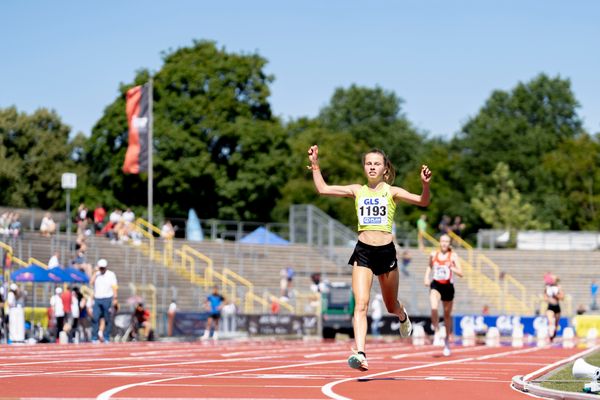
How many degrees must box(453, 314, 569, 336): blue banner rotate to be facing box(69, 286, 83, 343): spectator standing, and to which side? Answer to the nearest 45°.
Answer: approximately 45° to its right

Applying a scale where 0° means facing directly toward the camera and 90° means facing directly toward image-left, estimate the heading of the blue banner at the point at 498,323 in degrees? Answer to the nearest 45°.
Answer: approximately 0°

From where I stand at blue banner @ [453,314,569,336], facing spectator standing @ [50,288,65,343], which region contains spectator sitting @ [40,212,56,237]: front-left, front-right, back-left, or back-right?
front-right

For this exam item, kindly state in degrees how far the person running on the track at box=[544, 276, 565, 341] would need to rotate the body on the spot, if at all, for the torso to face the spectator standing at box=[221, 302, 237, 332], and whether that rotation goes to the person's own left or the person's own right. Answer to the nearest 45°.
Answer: approximately 135° to the person's own right

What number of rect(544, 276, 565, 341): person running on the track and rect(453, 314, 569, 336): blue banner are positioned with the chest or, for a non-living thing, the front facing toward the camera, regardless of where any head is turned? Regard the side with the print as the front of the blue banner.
2

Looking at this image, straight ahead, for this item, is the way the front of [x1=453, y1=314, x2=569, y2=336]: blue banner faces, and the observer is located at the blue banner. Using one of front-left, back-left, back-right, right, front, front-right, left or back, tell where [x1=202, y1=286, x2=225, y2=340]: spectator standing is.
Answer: front-right

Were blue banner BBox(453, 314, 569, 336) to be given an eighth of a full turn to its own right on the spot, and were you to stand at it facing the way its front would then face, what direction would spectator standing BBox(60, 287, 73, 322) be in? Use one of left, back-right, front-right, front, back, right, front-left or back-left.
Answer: front

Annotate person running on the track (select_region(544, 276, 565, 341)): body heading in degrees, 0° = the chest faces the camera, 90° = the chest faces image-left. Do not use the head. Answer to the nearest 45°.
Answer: approximately 0°

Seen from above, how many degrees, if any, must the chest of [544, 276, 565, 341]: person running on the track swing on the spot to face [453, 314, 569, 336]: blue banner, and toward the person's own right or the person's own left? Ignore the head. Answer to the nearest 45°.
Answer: approximately 180°

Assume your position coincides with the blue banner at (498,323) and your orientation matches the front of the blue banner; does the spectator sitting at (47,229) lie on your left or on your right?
on your right

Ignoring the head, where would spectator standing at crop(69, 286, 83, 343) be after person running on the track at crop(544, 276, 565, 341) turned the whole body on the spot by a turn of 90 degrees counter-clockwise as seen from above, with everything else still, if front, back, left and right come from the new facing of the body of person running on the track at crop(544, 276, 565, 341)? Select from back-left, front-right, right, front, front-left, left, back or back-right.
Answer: back
